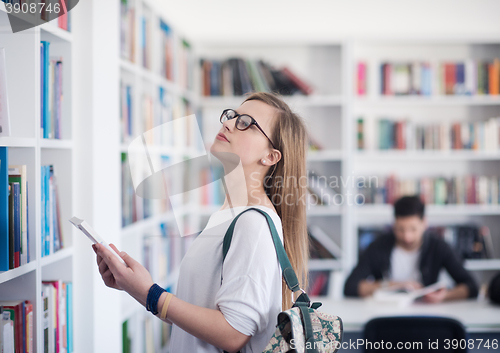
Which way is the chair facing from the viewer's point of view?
away from the camera

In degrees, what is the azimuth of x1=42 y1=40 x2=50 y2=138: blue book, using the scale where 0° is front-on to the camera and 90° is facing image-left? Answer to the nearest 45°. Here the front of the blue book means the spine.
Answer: approximately 270°

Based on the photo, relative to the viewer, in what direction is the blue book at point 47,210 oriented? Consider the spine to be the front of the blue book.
to the viewer's right

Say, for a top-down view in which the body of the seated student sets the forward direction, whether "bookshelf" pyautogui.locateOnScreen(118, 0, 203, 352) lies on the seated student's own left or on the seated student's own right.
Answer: on the seated student's own right

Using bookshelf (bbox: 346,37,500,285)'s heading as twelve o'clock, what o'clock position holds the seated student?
The seated student is roughly at 12 o'clock from the bookshelf.

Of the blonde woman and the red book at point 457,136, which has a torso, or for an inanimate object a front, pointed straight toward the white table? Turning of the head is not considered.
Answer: the red book

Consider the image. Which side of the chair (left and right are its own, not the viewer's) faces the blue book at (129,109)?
left
